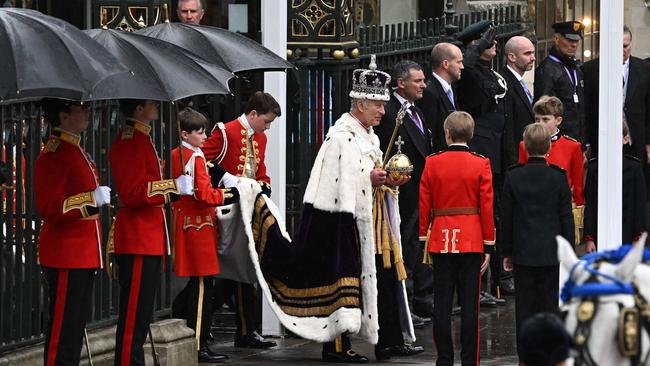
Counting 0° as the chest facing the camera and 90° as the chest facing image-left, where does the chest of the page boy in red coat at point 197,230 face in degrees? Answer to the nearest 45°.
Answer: approximately 270°

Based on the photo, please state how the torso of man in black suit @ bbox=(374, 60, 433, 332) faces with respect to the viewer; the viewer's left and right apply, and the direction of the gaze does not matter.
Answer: facing the viewer and to the right of the viewer

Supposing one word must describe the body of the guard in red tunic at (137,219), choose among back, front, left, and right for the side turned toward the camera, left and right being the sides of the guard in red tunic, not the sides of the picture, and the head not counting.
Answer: right

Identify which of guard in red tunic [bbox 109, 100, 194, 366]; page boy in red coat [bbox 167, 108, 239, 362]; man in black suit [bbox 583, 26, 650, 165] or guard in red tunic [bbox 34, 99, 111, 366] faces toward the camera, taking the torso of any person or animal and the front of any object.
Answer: the man in black suit

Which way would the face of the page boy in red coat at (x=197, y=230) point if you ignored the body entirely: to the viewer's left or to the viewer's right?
to the viewer's right

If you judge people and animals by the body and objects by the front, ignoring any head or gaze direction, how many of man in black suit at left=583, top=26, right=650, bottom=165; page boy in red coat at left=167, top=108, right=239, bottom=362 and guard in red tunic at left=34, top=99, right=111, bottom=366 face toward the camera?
1

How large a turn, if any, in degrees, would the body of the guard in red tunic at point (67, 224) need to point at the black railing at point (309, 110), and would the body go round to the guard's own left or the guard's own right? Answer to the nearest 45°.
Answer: approximately 45° to the guard's own left

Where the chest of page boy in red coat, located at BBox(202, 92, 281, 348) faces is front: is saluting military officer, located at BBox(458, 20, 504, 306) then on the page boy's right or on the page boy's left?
on the page boy's left

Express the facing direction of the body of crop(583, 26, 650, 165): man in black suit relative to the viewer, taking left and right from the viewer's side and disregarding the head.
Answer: facing the viewer

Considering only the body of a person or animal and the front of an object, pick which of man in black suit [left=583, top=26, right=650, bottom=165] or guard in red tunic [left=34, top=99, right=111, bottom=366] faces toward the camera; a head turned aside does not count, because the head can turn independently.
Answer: the man in black suit

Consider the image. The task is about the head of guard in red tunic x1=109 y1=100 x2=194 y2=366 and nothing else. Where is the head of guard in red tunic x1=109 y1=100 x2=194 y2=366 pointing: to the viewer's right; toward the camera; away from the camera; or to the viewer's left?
to the viewer's right

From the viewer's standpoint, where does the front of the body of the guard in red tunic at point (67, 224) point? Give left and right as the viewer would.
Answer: facing to the right of the viewer
